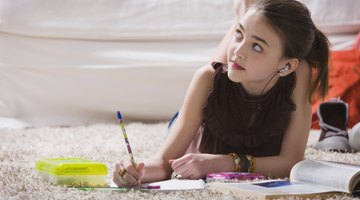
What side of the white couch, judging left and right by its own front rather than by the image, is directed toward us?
front

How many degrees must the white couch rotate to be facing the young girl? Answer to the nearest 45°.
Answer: approximately 45° to its left

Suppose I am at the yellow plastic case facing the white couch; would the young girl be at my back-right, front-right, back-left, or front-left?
front-right

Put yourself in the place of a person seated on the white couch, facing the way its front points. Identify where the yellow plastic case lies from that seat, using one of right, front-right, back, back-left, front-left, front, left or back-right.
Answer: front

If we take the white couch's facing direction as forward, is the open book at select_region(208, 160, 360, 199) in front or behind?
in front
